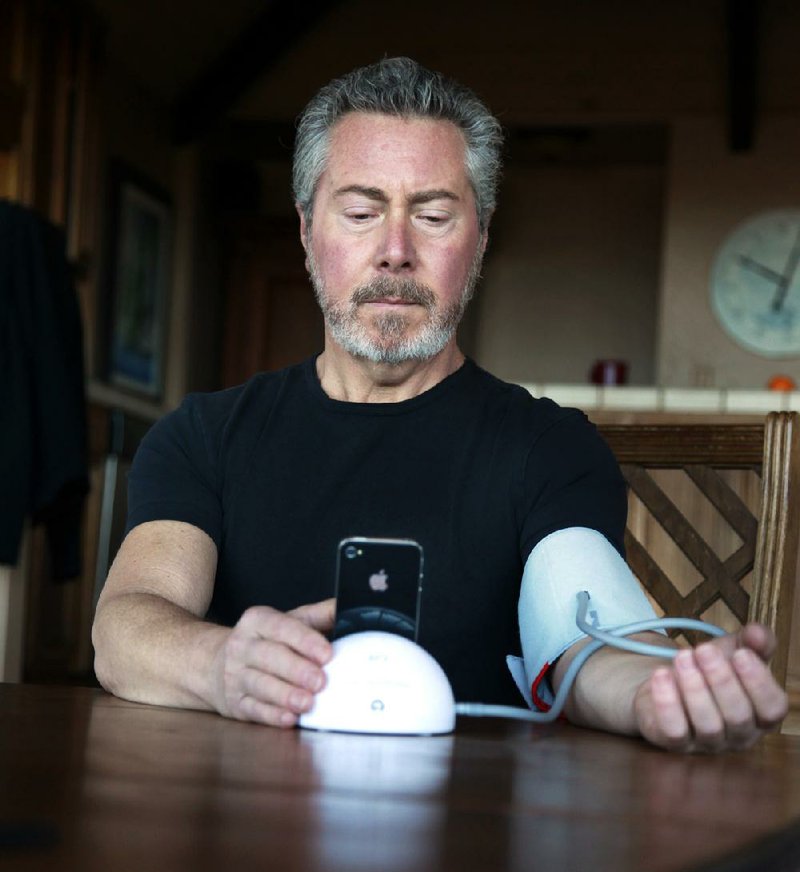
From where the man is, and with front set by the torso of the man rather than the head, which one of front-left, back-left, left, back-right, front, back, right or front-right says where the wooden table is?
front

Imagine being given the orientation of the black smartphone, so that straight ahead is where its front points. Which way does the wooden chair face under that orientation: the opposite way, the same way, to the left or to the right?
the opposite way

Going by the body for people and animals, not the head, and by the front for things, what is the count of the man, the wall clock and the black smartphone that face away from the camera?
1

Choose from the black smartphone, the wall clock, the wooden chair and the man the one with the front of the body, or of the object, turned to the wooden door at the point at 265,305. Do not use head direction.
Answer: the black smartphone

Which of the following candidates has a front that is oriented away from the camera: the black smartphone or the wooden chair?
the black smartphone

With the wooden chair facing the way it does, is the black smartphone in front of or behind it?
in front

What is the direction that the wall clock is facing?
toward the camera

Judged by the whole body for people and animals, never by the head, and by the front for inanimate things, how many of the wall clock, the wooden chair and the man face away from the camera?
0

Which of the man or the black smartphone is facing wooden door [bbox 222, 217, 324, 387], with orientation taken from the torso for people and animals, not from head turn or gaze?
the black smartphone

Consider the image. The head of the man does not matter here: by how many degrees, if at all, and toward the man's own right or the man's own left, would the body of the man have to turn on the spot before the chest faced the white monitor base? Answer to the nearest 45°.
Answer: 0° — they already face it

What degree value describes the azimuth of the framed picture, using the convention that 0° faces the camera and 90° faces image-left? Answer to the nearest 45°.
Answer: approximately 315°

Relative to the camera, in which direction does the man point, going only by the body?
toward the camera

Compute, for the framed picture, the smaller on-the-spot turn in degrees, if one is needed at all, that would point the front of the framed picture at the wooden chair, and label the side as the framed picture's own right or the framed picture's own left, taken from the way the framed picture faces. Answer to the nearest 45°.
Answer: approximately 45° to the framed picture's own right

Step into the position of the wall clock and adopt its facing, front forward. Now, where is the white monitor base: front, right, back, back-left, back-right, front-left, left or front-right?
front

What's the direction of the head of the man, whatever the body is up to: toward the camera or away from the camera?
toward the camera

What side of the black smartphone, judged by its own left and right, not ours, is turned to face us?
back

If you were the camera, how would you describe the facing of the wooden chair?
facing the viewer

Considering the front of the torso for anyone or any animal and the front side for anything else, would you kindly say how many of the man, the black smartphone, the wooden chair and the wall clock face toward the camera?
3

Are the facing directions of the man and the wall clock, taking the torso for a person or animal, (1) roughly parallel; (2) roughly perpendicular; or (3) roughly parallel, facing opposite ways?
roughly parallel

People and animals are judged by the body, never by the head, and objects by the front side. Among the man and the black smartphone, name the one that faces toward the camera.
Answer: the man

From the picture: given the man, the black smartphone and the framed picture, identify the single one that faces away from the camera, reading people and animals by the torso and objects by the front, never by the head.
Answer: the black smartphone
